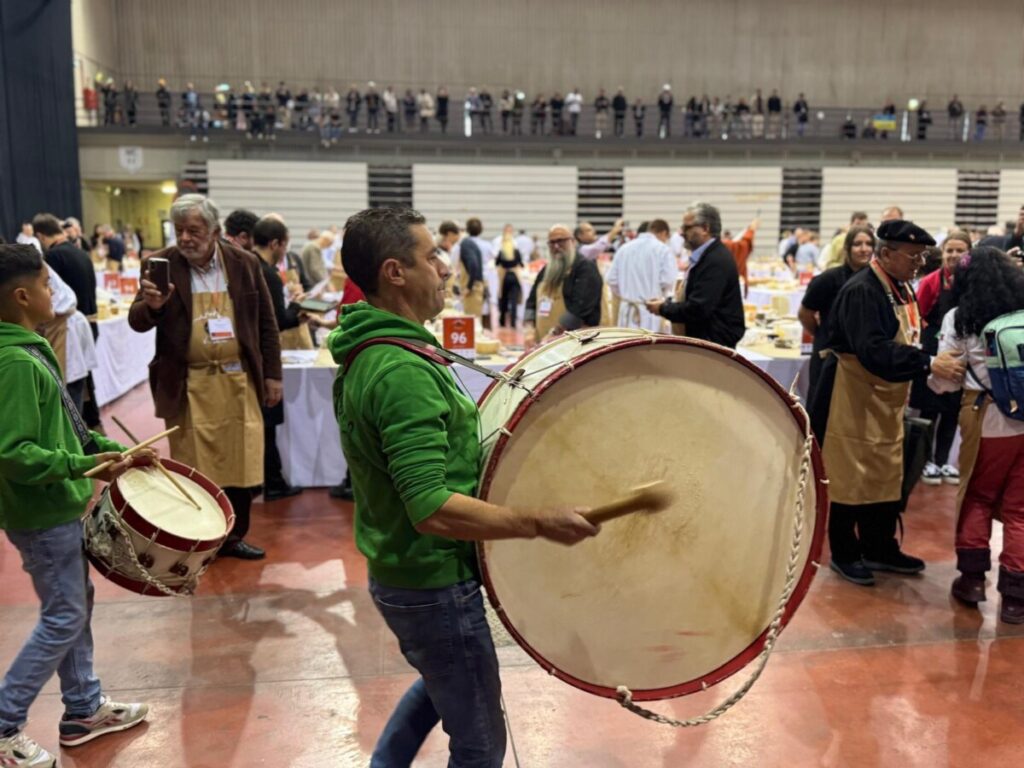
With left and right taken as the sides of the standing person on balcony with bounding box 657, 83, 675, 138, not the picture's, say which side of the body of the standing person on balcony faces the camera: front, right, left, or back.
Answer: front

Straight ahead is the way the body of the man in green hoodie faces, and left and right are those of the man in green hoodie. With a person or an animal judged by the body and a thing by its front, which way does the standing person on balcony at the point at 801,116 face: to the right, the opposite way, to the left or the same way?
to the right

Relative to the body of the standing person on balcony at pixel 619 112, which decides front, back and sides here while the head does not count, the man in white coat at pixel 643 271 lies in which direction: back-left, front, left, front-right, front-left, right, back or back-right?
front

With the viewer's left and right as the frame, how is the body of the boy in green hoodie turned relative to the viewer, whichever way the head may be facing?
facing to the right of the viewer

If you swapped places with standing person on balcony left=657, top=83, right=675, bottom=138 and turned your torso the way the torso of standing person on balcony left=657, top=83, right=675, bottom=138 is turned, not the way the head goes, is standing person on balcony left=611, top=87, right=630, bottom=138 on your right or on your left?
on your right

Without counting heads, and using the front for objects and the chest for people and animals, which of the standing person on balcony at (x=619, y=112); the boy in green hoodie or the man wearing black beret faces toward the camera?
the standing person on balcony

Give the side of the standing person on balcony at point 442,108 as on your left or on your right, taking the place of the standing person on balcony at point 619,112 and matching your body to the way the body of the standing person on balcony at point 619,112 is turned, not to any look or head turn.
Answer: on your right

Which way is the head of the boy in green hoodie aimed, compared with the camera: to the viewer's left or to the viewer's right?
to the viewer's right

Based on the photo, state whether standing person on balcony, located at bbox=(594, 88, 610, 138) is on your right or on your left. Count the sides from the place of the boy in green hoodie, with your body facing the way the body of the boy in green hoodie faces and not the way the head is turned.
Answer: on your left

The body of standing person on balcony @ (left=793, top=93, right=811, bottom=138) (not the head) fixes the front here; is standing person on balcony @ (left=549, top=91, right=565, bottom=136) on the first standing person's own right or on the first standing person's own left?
on the first standing person's own right

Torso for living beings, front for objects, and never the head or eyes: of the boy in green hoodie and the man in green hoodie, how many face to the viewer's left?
0

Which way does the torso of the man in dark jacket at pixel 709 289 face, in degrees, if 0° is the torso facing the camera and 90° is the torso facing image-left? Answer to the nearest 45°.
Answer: approximately 90°

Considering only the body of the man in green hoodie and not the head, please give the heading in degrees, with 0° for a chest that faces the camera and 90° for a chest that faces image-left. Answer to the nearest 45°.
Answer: approximately 270°

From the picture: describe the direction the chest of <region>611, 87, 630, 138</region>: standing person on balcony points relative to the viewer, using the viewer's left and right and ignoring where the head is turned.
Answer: facing the viewer

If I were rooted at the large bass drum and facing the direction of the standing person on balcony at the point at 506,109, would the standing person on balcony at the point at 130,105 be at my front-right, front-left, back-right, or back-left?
front-left

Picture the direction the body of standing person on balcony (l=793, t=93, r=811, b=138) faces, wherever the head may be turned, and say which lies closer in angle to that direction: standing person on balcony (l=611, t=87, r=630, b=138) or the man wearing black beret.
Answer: the man wearing black beret

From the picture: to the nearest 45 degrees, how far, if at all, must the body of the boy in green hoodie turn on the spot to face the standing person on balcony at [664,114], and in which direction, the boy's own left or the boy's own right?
approximately 45° to the boy's own left

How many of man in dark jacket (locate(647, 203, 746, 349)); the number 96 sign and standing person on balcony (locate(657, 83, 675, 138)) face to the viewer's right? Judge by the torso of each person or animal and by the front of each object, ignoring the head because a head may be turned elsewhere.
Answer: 0

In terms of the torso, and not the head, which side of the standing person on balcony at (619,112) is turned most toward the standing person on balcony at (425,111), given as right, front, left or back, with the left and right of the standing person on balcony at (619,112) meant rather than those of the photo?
right
